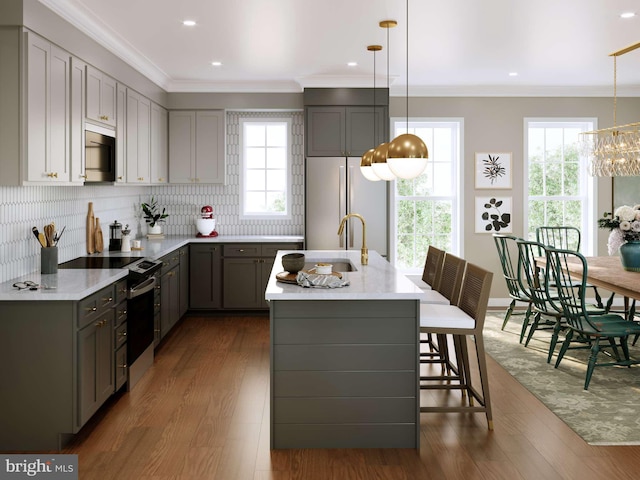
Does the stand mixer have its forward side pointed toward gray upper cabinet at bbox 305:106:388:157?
no

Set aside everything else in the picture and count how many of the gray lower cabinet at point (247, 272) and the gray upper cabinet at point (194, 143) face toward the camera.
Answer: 2

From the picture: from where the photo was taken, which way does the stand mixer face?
toward the camera

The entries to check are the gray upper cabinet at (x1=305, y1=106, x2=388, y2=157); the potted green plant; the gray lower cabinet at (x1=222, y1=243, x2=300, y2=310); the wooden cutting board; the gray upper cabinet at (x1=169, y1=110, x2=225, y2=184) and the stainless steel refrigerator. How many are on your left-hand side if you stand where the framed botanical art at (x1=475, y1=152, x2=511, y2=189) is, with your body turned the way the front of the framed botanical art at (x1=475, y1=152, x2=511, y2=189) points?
0

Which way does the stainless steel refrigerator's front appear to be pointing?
toward the camera

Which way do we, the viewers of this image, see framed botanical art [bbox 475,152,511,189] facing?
facing the viewer

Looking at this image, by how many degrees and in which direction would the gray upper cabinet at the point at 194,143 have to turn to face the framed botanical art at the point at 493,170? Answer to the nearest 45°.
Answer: approximately 90° to its left

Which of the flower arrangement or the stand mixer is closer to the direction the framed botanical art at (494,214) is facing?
the flower arrangement

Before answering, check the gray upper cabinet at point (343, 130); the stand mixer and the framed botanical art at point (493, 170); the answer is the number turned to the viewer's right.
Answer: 0

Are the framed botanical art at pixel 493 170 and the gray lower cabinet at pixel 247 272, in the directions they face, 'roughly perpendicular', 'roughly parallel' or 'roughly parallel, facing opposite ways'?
roughly parallel

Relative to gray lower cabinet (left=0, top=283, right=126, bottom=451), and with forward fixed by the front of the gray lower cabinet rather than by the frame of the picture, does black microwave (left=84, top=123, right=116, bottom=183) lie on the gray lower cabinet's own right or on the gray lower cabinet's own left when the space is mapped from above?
on the gray lower cabinet's own left

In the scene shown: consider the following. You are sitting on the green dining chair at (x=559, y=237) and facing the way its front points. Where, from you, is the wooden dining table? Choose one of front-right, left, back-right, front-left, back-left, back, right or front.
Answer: front-right

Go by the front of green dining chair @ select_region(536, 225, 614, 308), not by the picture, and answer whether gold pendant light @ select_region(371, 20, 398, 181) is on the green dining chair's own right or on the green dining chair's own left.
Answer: on the green dining chair's own right

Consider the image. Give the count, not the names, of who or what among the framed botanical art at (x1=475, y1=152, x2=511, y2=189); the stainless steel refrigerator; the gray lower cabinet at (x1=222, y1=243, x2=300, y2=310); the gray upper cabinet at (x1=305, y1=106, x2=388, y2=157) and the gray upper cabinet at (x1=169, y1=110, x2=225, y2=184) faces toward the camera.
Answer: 5

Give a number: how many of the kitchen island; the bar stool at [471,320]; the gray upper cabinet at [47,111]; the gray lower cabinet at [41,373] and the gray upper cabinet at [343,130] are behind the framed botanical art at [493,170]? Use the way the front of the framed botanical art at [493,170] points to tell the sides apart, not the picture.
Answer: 0

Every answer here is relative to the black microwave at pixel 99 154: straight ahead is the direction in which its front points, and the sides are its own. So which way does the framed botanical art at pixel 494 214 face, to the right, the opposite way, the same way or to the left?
to the right
